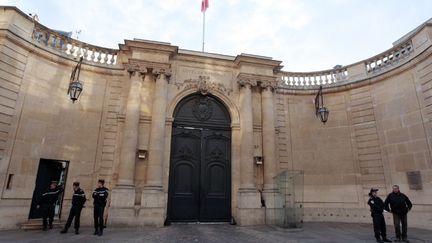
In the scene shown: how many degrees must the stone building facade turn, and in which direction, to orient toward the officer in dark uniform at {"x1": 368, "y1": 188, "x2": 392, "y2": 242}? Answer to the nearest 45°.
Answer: approximately 45° to its left

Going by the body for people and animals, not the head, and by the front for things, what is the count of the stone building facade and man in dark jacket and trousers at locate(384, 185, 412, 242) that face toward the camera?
2

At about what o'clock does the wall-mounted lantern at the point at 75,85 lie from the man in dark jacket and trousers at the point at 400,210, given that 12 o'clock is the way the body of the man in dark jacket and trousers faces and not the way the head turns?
The wall-mounted lantern is roughly at 2 o'clock from the man in dark jacket and trousers.

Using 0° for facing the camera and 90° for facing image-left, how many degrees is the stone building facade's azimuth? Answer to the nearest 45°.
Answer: approximately 0°

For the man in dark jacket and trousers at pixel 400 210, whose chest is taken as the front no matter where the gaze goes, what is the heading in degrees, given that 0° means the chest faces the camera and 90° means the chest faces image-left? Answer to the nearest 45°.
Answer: approximately 0°

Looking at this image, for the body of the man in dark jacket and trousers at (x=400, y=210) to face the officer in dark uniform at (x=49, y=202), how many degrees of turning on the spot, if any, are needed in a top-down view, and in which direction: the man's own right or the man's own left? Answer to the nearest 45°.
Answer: approximately 45° to the man's own right
